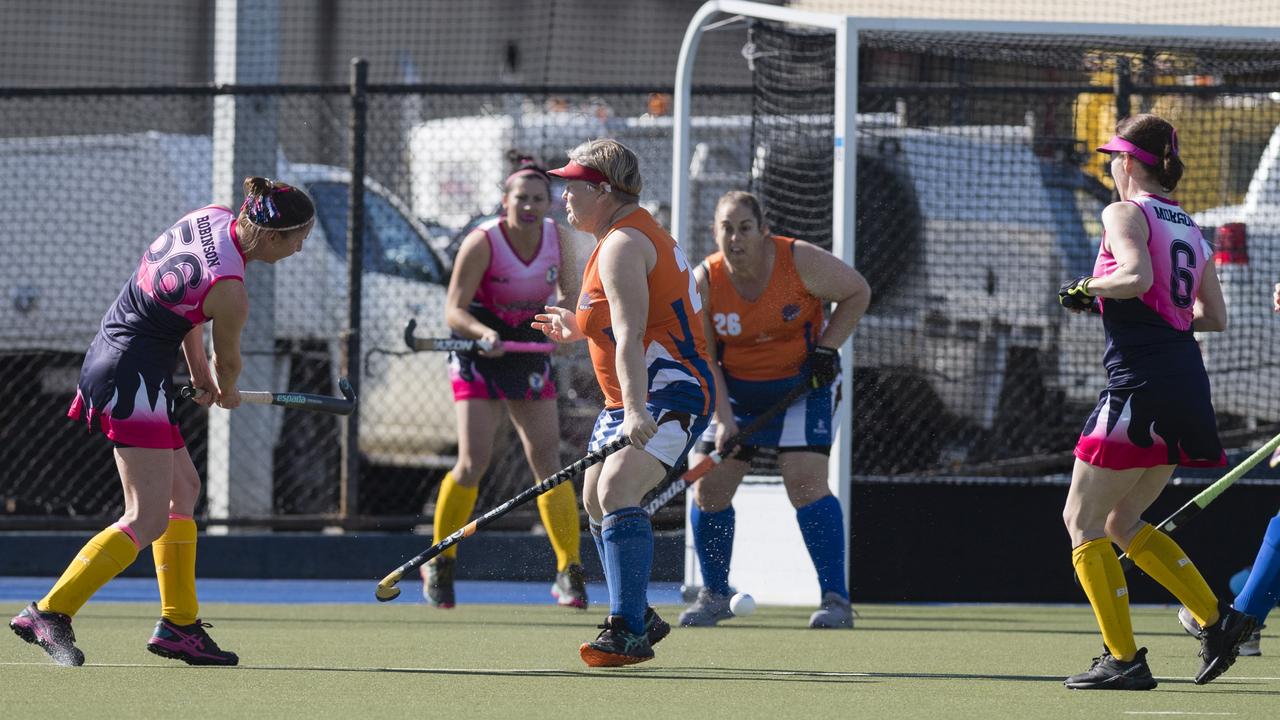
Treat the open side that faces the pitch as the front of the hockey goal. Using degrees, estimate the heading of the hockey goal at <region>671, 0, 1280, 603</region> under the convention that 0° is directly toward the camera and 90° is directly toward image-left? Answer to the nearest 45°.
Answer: approximately 315°

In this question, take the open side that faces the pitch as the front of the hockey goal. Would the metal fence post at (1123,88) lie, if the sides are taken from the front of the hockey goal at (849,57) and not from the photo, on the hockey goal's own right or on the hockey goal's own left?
on the hockey goal's own left
